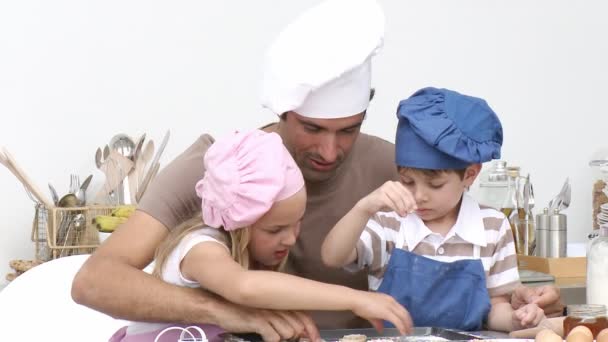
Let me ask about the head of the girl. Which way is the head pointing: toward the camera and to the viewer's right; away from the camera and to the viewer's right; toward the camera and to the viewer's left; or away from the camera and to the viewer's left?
toward the camera and to the viewer's right

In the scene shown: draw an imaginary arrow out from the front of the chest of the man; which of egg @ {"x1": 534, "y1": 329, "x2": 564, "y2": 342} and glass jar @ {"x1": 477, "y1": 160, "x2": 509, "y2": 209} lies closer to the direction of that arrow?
the egg

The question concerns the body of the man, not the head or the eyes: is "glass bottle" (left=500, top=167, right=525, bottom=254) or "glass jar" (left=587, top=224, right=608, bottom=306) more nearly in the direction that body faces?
the glass jar

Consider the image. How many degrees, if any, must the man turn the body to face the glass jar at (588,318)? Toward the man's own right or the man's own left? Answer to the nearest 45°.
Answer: approximately 45° to the man's own left

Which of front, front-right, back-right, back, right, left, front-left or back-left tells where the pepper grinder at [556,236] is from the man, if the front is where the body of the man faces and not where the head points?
back-left

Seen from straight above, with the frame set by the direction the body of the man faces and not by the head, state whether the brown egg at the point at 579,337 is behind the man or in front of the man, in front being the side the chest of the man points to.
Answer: in front

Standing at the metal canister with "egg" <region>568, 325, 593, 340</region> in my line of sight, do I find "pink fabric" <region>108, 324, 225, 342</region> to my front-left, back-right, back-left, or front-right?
front-right

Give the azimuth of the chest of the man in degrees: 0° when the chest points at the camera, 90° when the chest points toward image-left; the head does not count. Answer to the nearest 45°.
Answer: approximately 0°

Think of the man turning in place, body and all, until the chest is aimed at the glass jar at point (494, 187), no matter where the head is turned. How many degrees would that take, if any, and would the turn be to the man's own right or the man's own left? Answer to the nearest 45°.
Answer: approximately 135° to the man's own left

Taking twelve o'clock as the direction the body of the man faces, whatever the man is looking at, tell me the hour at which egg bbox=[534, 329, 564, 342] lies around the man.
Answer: The egg is roughly at 11 o'clock from the man.
